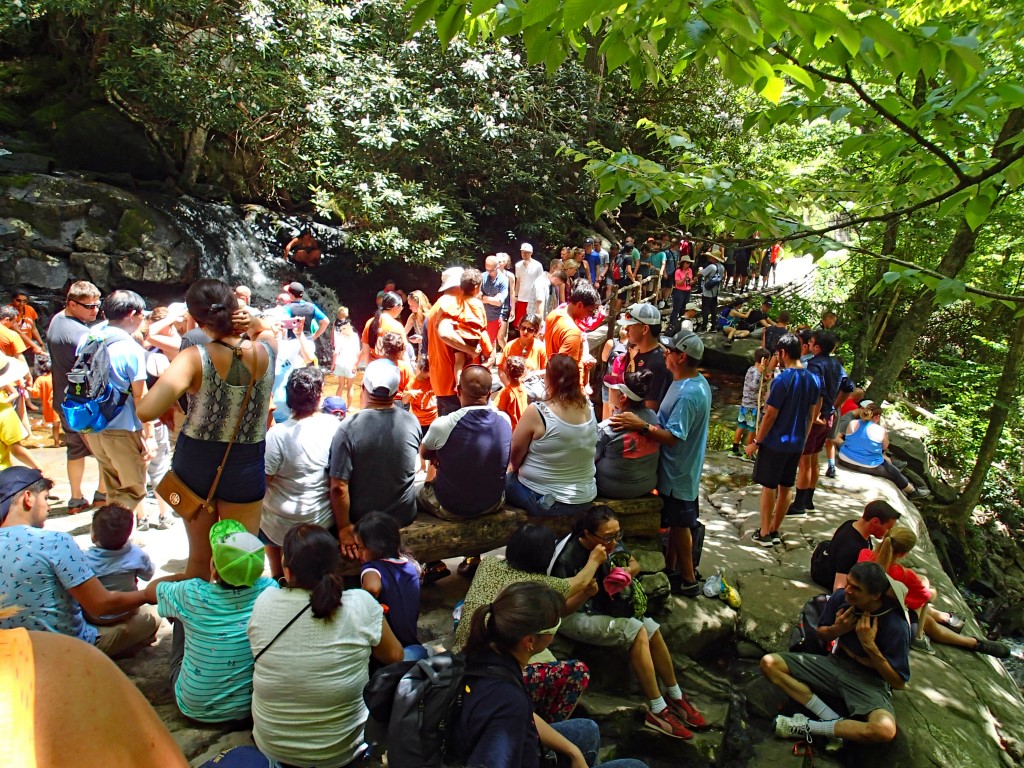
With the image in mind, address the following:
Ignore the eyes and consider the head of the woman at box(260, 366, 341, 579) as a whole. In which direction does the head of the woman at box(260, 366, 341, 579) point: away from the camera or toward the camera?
away from the camera

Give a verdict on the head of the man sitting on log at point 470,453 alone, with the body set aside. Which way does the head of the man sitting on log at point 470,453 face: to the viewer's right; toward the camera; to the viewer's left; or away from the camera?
away from the camera

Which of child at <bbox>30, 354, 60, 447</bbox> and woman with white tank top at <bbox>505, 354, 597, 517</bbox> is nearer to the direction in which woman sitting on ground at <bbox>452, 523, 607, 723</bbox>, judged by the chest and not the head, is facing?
the woman with white tank top

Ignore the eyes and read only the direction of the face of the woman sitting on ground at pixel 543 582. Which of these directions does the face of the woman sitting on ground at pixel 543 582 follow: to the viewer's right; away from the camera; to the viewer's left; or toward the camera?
away from the camera

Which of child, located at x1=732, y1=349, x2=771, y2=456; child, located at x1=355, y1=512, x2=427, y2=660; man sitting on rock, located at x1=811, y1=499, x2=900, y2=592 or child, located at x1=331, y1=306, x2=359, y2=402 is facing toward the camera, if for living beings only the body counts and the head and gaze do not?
child, located at x1=331, y1=306, x2=359, y2=402

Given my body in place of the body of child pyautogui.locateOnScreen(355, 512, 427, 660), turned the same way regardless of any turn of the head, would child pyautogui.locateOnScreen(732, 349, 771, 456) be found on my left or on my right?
on my right

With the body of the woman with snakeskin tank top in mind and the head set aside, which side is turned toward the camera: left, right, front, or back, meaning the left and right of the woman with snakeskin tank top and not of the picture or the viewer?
back

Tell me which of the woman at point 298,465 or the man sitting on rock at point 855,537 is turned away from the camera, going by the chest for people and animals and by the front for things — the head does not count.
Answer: the woman

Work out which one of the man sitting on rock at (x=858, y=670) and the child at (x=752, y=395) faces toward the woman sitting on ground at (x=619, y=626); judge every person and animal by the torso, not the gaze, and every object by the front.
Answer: the man sitting on rock

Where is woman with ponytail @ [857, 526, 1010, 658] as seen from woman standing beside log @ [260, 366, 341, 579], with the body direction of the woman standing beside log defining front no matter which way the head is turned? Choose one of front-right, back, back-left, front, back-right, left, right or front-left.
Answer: right

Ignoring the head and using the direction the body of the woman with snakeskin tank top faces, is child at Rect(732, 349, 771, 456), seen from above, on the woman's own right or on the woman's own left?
on the woman's own right

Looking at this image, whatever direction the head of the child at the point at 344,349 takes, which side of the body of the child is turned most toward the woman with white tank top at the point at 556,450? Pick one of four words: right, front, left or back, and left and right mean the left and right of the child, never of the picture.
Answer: front

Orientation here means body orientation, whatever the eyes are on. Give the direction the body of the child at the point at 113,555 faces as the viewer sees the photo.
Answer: away from the camera

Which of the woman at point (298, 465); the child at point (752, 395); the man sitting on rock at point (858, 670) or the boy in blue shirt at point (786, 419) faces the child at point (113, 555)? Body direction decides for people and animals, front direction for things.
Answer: the man sitting on rock
